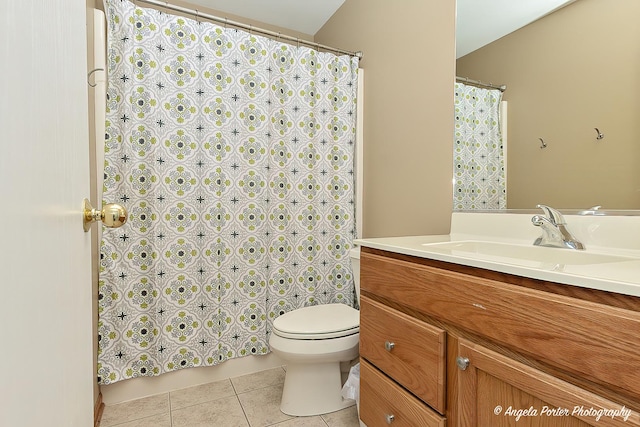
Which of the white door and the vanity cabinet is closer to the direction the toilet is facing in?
the white door

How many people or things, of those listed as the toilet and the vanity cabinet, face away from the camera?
0

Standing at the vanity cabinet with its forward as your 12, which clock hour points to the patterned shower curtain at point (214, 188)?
The patterned shower curtain is roughly at 2 o'clock from the vanity cabinet.

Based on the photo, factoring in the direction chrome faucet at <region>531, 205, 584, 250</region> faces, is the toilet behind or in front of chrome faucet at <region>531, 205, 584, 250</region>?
in front

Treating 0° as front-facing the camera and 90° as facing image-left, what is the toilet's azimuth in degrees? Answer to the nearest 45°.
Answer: approximately 45°
